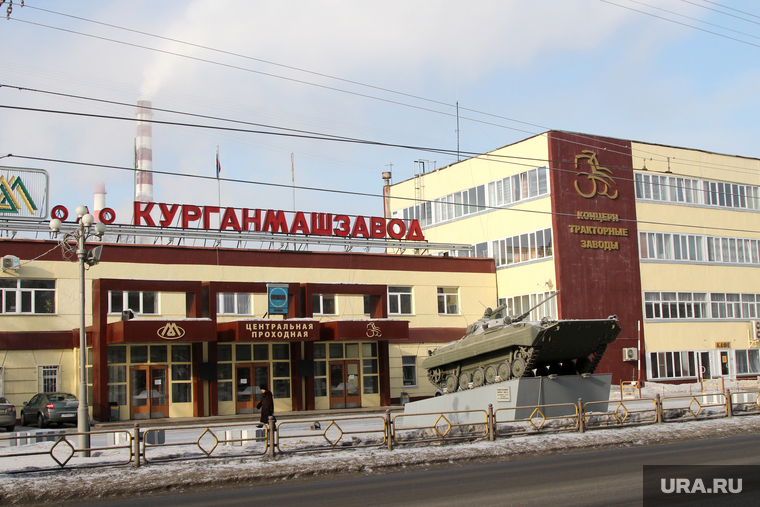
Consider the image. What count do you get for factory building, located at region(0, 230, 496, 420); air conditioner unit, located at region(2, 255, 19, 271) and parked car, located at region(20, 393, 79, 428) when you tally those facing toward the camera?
2

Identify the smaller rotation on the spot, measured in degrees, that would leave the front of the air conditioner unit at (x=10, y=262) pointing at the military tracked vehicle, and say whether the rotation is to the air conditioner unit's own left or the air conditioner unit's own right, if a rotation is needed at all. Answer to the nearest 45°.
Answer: approximately 45° to the air conditioner unit's own left

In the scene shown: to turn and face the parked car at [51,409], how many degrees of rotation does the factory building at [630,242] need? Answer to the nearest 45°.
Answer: approximately 90° to its right

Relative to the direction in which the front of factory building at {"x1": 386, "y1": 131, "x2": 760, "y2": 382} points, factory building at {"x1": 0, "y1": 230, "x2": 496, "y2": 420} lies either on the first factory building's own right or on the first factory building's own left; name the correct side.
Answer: on the first factory building's own right

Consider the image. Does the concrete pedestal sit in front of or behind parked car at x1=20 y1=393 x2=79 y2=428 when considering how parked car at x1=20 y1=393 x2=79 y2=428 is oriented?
behind

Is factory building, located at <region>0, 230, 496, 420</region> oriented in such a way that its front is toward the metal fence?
yes

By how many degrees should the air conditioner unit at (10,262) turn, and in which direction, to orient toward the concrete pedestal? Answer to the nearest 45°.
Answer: approximately 45° to its left

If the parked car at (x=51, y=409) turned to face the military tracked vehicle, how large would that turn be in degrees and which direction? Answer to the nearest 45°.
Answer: approximately 180°

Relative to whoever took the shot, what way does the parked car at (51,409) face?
facing away from the viewer and to the left of the viewer
